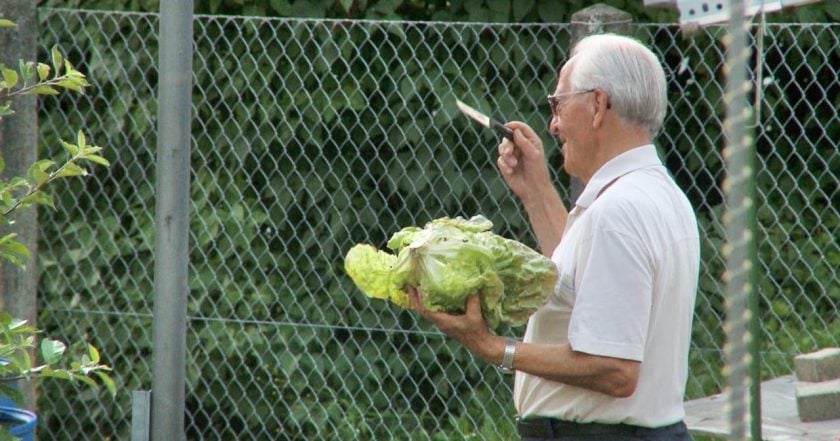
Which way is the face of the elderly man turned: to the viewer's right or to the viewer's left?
to the viewer's left

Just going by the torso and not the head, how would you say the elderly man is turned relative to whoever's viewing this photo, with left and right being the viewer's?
facing to the left of the viewer

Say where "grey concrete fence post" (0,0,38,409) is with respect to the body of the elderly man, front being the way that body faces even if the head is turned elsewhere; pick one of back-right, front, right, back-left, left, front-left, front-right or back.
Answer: front-right

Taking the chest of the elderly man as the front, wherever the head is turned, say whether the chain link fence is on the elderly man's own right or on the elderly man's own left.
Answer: on the elderly man's own right
